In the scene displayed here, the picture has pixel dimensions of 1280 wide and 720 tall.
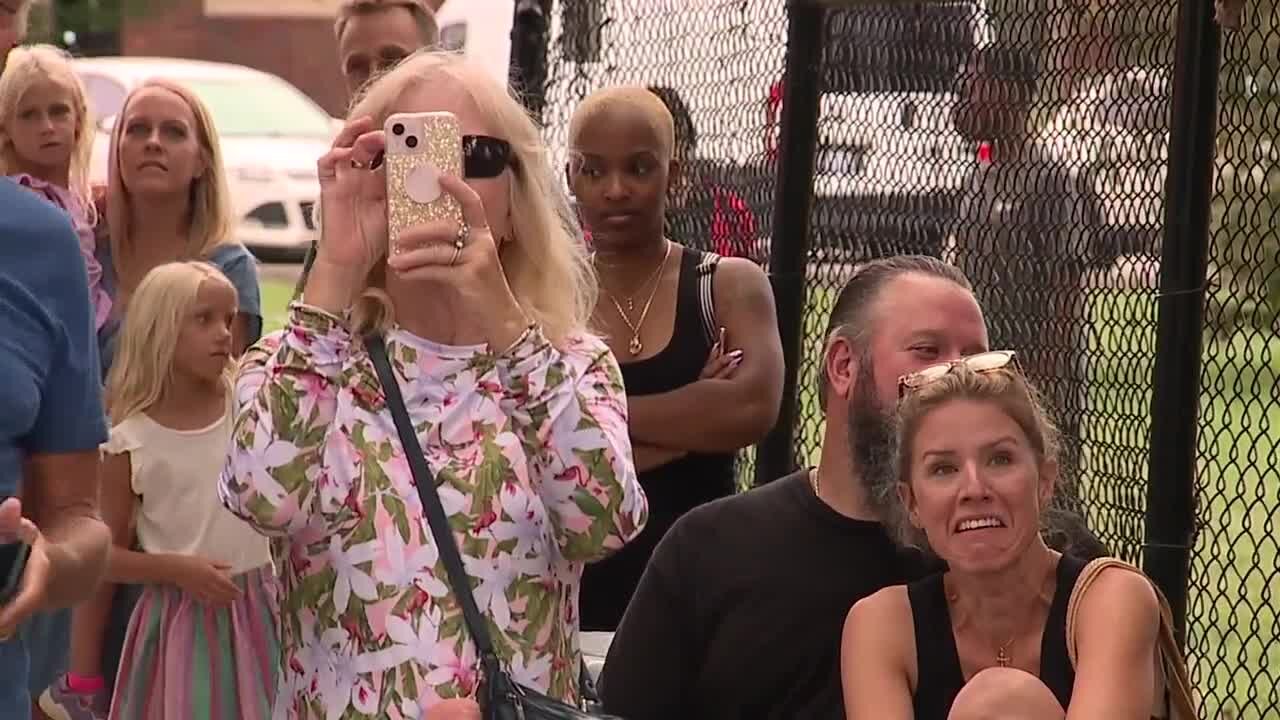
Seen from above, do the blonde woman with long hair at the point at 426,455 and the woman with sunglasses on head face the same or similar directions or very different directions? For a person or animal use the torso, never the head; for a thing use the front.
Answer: same or similar directions

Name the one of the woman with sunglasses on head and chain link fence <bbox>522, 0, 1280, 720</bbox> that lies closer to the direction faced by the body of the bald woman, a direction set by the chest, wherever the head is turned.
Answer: the woman with sunglasses on head

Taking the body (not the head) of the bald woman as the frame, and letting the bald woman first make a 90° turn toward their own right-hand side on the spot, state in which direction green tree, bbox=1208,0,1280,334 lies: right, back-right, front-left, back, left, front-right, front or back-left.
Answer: back-right

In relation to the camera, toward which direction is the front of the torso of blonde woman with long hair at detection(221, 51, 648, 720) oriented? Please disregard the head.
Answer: toward the camera

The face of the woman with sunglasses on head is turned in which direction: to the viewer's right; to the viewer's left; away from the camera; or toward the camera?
toward the camera

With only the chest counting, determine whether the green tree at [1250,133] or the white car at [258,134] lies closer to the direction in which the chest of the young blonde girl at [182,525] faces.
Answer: the green tree

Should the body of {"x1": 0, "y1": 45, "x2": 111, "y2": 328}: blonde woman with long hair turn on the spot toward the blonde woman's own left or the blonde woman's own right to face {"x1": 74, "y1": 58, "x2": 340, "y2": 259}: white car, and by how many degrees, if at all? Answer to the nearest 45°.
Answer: approximately 180°

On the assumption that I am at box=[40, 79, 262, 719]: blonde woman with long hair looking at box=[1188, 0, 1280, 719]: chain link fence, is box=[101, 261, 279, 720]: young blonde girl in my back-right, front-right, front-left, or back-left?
front-right

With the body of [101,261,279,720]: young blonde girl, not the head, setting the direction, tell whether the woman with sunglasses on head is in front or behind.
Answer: in front

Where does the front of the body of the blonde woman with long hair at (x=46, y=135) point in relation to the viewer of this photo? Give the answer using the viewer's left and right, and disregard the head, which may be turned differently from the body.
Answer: facing the viewer

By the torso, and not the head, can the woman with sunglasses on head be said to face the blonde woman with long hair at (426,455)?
no

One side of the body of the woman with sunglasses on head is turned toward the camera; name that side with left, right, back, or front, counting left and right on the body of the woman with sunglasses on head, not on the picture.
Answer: front

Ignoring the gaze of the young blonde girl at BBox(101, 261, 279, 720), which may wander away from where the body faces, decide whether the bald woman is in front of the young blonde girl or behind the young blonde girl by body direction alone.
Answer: in front

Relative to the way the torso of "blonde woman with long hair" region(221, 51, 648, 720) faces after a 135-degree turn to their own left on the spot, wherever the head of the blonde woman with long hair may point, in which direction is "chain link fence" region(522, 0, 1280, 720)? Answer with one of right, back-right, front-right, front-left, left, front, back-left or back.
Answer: front

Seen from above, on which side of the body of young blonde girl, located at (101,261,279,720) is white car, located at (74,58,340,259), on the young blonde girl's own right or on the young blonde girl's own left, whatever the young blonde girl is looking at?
on the young blonde girl's own left

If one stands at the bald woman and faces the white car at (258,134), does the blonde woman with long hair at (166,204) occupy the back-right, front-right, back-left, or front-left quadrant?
front-left

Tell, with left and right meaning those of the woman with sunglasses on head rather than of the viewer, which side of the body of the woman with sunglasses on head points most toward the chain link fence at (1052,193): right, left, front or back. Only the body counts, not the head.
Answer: back

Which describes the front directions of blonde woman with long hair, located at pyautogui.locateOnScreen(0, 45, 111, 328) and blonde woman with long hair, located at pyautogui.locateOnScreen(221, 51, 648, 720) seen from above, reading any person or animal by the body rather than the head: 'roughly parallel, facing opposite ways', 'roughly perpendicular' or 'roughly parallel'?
roughly parallel

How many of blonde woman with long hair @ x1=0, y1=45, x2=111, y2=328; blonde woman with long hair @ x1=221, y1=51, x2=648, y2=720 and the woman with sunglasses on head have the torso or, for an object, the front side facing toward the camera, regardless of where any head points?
3
